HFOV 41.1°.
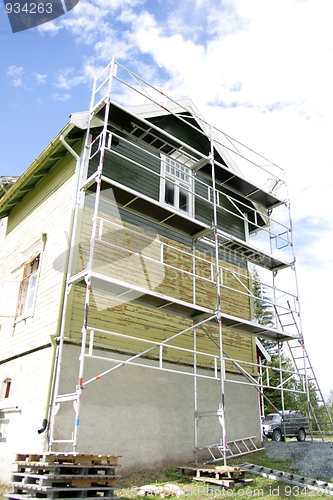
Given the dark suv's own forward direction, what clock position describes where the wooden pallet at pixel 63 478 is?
The wooden pallet is roughly at 11 o'clock from the dark suv.

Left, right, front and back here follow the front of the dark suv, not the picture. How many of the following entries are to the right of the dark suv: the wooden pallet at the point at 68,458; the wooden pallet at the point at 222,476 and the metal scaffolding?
0

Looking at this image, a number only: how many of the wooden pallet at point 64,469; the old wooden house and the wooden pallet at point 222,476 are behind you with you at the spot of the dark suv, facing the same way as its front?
0

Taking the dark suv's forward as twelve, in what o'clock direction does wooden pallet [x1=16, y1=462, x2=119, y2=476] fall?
The wooden pallet is roughly at 11 o'clock from the dark suv.

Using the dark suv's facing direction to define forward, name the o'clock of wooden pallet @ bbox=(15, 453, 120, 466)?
The wooden pallet is roughly at 11 o'clock from the dark suv.

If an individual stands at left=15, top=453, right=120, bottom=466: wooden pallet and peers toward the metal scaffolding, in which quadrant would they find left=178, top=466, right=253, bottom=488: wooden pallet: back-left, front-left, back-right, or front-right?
front-right

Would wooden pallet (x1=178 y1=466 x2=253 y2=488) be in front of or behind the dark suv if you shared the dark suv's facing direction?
in front

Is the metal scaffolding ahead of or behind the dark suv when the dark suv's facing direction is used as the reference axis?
ahead

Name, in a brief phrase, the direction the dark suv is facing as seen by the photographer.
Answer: facing the viewer and to the left of the viewer

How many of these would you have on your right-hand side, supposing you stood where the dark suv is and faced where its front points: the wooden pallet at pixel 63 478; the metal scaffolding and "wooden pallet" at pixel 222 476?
0
